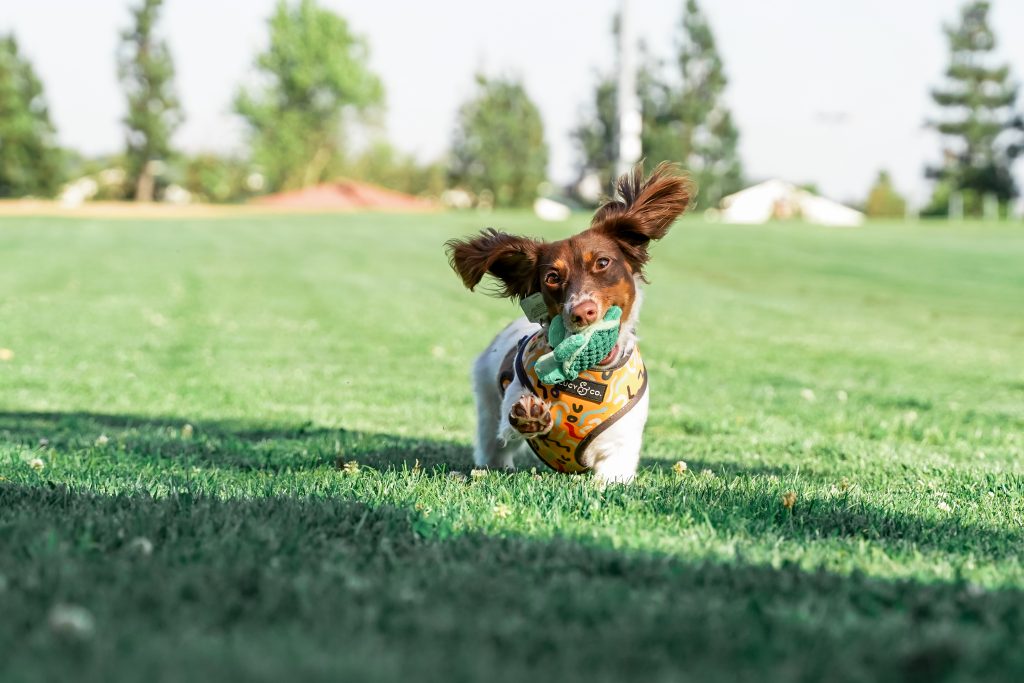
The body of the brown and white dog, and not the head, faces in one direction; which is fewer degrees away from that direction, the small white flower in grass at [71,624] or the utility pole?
the small white flower in grass

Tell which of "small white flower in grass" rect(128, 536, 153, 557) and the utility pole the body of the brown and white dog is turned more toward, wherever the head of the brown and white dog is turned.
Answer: the small white flower in grass

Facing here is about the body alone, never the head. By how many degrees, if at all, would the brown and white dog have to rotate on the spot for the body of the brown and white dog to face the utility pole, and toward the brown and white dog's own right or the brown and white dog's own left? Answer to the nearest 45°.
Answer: approximately 180°

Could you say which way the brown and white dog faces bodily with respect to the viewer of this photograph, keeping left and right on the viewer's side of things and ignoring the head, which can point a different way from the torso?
facing the viewer

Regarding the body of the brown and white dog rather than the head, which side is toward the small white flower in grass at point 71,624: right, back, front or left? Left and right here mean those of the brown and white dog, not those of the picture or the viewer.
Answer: front

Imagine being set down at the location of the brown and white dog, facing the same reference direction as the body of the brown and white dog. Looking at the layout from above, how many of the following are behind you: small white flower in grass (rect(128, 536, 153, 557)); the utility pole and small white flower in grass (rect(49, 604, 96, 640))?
1

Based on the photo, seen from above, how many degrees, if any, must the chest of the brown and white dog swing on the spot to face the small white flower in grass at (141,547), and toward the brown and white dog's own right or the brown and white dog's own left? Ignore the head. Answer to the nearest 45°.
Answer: approximately 45° to the brown and white dog's own right
